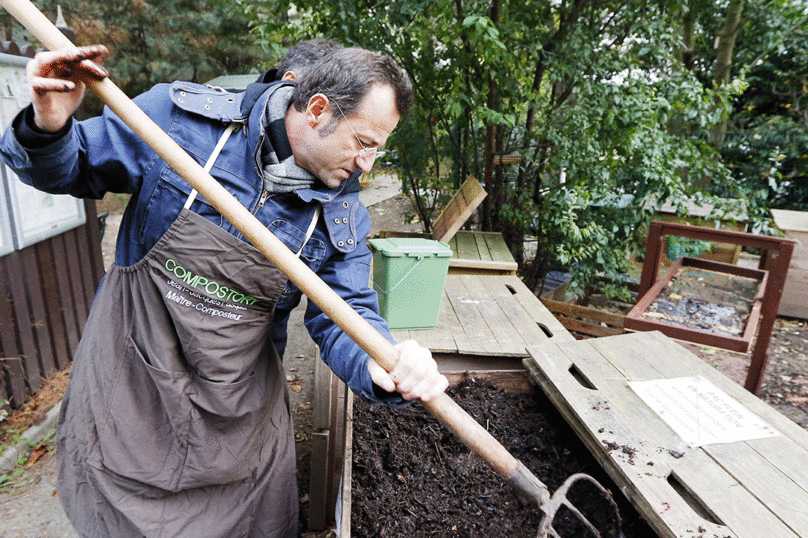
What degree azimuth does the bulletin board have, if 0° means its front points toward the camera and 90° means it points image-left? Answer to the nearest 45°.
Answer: approximately 315°

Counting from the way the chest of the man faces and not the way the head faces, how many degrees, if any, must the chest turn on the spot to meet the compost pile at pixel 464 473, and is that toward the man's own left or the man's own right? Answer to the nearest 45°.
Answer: approximately 45° to the man's own left

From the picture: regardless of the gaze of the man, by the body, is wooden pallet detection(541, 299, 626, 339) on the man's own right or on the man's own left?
on the man's own left

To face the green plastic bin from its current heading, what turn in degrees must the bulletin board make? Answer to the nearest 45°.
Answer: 0° — it already faces it

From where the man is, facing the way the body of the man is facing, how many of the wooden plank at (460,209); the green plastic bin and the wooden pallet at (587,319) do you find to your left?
3

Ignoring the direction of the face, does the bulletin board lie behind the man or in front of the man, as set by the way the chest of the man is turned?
behind

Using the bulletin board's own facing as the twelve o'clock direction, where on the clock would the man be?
The man is roughly at 1 o'clock from the bulletin board.

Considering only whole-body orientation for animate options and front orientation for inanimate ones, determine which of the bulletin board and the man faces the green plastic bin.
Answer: the bulletin board

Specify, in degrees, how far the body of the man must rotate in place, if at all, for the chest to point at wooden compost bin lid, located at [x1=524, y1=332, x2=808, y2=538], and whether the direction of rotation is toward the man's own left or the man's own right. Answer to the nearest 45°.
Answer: approximately 45° to the man's own left
